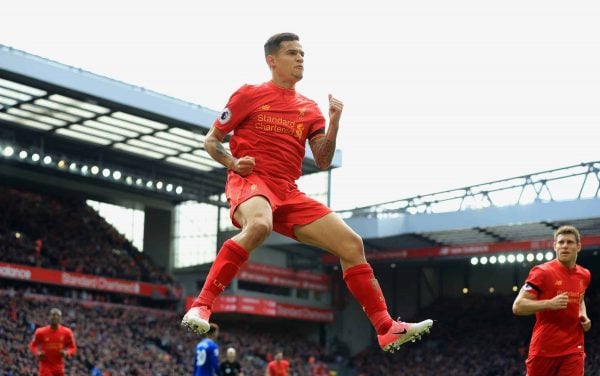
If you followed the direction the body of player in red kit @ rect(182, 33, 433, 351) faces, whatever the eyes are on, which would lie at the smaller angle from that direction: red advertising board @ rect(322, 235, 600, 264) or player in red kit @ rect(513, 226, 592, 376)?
the player in red kit

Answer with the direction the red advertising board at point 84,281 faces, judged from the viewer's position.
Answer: facing the viewer and to the right of the viewer

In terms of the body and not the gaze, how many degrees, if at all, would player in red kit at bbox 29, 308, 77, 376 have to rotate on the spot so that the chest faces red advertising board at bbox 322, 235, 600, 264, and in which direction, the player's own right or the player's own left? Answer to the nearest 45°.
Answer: approximately 135° to the player's own left

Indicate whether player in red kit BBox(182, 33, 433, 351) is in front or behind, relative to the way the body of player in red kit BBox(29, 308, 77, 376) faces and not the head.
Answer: in front

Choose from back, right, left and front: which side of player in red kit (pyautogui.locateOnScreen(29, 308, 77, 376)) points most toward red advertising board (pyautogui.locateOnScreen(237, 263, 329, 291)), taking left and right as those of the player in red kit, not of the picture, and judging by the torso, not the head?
back

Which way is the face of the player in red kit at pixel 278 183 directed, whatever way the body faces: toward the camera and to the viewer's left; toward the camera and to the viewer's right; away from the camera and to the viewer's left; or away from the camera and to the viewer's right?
toward the camera and to the viewer's right

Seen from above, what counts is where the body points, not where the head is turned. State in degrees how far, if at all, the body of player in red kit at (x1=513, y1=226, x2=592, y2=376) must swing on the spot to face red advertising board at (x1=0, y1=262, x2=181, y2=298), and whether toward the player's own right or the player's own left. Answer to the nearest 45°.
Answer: approximately 180°

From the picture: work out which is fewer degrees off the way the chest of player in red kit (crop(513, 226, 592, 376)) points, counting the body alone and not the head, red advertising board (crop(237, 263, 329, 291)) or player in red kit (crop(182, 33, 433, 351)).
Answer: the player in red kit
